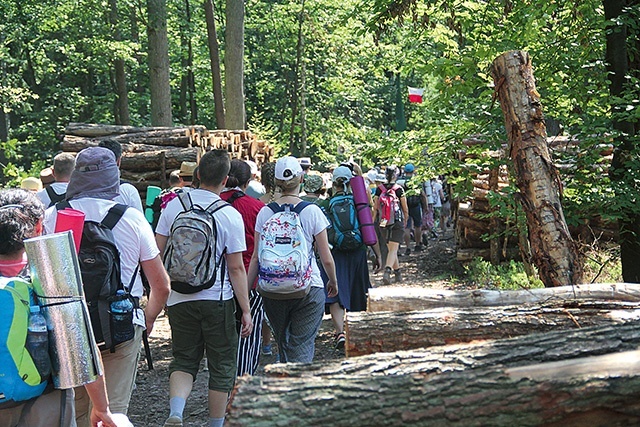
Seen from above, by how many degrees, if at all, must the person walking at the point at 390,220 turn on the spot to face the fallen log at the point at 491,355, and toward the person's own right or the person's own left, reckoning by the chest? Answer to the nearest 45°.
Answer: approximately 180°

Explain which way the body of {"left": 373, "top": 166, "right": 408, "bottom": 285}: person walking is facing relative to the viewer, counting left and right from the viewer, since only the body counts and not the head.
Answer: facing away from the viewer

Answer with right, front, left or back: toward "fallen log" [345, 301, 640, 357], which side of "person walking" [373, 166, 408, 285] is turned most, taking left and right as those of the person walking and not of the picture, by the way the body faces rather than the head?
back

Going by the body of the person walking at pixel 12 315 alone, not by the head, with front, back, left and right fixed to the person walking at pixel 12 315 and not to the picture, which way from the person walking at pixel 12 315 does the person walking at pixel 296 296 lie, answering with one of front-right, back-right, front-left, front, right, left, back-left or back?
front-right

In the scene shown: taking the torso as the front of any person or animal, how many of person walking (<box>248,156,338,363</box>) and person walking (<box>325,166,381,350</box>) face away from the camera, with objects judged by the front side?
2

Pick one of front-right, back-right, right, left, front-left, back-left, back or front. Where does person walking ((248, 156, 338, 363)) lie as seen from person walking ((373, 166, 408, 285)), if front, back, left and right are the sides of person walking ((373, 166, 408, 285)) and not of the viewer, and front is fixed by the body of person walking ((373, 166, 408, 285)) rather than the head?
back

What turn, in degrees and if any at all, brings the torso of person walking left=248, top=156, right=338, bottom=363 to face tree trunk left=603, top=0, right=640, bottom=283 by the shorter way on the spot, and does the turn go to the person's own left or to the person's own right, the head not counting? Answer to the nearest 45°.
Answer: approximately 45° to the person's own right

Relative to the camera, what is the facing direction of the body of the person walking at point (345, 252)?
away from the camera

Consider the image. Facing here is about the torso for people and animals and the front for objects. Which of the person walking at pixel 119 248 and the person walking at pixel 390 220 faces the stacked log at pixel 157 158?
the person walking at pixel 119 248

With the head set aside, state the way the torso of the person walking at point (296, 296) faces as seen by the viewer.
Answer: away from the camera

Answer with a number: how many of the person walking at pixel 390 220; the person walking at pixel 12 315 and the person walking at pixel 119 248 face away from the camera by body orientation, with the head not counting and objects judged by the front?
3

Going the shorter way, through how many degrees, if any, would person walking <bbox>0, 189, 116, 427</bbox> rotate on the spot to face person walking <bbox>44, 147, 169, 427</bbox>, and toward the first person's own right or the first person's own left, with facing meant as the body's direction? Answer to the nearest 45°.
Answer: approximately 45° to the first person's own right

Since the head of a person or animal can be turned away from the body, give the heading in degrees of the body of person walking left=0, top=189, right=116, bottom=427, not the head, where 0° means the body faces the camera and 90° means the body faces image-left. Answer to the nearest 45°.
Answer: approximately 180°

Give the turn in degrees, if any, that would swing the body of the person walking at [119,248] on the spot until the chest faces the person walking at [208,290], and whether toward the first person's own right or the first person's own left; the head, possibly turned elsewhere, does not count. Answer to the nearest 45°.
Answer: approximately 45° to the first person's own right

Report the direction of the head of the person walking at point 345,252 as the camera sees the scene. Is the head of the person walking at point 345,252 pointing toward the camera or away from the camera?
away from the camera

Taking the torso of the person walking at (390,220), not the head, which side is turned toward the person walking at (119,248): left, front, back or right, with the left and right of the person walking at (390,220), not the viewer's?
back

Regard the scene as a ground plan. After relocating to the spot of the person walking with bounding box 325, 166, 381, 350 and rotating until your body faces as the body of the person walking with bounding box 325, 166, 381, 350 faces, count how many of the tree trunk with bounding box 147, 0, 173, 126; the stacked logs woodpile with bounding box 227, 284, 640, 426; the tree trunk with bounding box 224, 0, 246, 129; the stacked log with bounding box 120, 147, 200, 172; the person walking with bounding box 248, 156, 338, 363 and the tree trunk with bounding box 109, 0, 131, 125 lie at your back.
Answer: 2

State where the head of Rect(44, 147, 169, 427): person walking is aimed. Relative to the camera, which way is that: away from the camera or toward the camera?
away from the camera

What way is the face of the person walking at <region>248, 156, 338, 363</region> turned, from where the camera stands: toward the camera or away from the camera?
away from the camera
